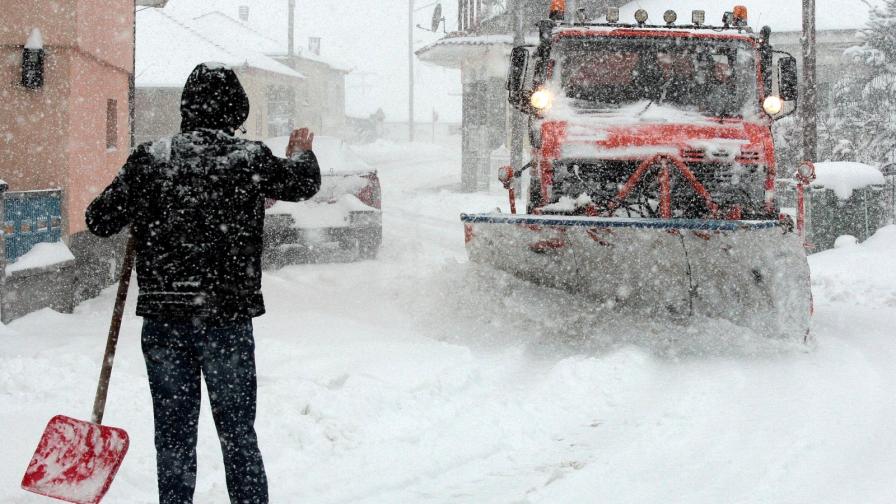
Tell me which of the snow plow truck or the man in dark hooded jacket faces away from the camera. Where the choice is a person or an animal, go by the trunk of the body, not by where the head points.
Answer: the man in dark hooded jacket

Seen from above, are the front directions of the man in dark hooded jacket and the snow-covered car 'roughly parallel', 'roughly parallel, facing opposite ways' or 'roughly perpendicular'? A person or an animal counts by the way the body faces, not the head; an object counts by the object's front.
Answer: roughly parallel

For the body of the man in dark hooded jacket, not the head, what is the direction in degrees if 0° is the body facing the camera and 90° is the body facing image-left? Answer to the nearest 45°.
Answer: approximately 180°

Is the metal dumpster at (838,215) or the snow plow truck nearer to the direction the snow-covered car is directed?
the metal dumpster

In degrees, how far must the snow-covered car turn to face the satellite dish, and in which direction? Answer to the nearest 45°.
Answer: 0° — it already faces it

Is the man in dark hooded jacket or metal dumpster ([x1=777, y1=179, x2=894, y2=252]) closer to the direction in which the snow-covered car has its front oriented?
the metal dumpster

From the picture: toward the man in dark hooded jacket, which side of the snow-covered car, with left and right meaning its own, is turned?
back

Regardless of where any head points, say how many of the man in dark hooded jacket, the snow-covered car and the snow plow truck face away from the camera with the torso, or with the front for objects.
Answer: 2

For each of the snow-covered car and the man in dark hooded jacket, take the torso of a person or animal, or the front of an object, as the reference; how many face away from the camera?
2

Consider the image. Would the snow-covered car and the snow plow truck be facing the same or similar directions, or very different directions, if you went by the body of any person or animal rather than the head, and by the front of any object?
very different directions

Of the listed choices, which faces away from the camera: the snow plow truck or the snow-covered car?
the snow-covered car

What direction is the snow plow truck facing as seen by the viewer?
toward the camera

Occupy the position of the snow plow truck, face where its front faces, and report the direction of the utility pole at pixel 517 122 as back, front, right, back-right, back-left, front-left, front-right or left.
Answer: back

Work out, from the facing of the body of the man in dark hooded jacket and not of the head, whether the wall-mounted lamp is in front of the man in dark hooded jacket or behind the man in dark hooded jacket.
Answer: in front

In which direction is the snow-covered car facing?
away from the camera

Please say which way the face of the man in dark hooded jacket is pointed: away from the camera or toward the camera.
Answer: away from the camera
